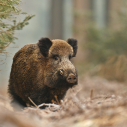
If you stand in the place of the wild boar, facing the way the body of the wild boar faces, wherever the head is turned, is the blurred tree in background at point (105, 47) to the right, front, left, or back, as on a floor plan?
left

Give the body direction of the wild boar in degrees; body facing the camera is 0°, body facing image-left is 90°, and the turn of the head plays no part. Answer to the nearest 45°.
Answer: approximately 315°
